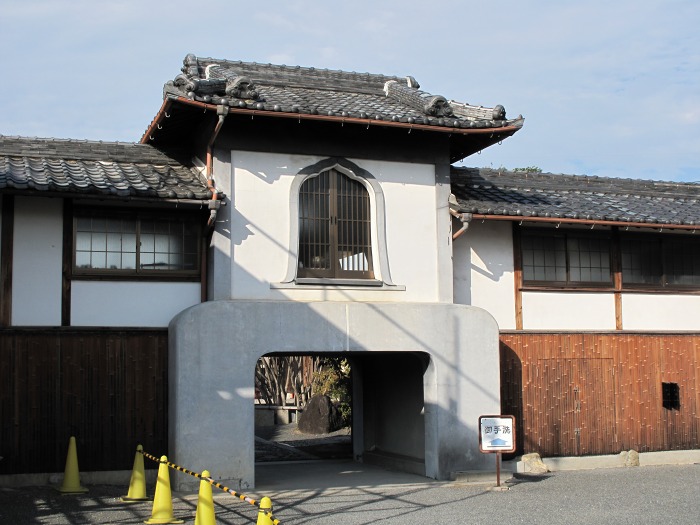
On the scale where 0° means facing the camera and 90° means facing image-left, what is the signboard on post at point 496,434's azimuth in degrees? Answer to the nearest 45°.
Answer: approximately 0°

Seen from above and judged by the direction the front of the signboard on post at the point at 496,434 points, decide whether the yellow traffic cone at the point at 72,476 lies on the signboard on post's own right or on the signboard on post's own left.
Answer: on the signboard on post's own right

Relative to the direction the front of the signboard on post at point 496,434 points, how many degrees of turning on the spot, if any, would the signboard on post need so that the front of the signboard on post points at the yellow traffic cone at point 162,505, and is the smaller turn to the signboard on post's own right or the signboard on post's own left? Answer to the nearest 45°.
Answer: approximately 45° to the signboard on post's own right

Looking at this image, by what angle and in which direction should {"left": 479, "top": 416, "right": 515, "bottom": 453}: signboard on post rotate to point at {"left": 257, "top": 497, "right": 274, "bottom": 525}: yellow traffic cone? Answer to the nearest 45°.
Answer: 0° — it already faces it

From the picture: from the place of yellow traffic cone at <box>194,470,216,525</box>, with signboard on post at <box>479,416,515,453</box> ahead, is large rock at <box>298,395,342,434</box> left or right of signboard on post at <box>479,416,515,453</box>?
left

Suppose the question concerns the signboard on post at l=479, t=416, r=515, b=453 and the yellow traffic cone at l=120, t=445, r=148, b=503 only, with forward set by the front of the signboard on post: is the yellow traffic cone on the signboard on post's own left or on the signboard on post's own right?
on the signboard on post's own right

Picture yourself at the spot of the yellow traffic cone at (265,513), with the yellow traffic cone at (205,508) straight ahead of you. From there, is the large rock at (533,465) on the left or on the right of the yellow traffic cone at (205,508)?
right

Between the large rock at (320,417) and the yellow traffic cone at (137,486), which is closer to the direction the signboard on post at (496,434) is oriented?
the yellow traffic cone

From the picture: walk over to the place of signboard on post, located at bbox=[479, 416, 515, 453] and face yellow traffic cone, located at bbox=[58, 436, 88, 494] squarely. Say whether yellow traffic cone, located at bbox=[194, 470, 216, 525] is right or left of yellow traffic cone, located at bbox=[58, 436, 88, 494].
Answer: left

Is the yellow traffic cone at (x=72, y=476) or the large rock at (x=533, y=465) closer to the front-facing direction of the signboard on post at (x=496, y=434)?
the yellow traffic cone
